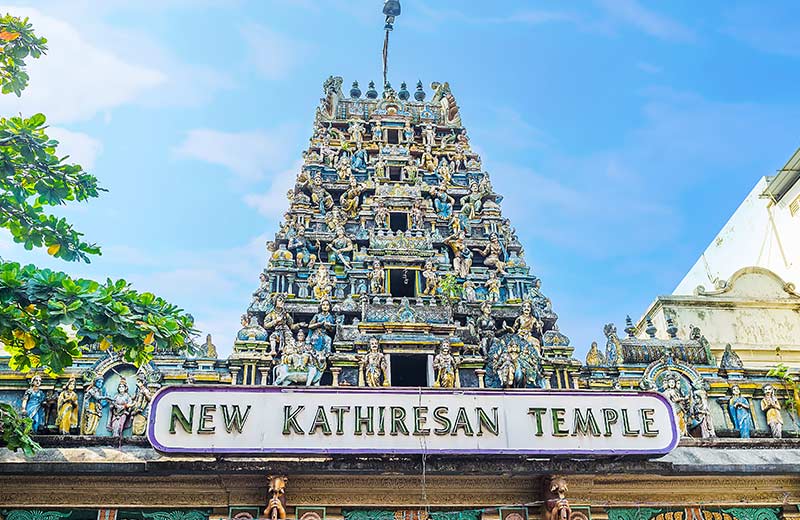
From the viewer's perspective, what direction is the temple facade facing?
toward the camera
